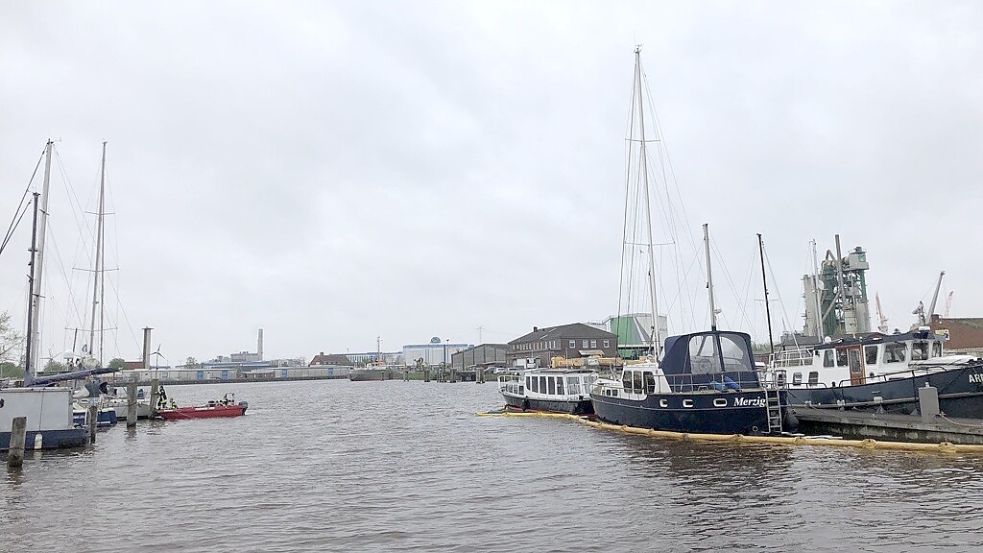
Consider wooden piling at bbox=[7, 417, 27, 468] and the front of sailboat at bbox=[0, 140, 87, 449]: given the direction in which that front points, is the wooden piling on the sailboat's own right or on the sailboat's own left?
on the sailboat's own left

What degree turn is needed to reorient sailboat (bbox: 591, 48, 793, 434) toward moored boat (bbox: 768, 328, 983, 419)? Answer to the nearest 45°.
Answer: approximately 135° to its right

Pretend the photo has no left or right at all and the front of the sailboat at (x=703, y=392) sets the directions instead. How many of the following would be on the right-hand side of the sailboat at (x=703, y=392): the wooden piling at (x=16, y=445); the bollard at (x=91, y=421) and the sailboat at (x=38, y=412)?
0

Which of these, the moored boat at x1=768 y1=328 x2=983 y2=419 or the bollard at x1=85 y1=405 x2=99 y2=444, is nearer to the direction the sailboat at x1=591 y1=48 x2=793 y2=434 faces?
the bollard

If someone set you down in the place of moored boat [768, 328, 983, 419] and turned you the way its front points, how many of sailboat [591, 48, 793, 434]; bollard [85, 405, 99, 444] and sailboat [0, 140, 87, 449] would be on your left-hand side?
0

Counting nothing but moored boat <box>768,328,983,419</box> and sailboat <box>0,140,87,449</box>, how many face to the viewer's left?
1
